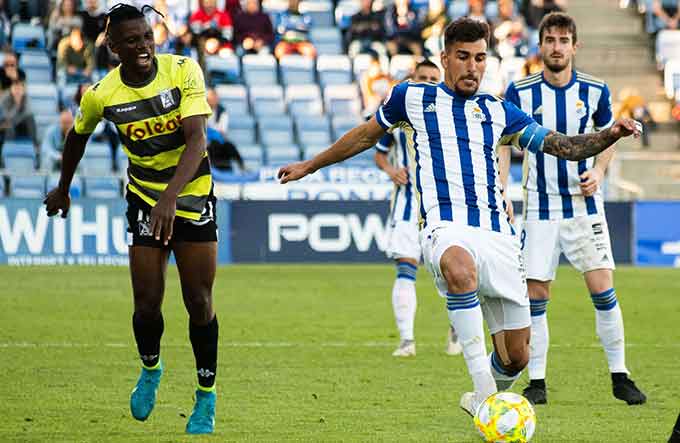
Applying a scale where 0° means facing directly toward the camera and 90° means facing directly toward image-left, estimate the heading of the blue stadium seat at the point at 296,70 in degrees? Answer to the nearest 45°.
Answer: approximately 0°

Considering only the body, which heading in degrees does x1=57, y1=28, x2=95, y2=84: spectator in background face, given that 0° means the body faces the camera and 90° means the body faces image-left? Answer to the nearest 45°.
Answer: approximately 0°

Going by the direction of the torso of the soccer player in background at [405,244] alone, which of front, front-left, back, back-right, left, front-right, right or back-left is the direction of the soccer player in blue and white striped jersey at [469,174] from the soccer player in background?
front

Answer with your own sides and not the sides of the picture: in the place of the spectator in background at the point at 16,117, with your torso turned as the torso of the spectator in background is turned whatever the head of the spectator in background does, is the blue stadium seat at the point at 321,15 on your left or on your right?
on your left

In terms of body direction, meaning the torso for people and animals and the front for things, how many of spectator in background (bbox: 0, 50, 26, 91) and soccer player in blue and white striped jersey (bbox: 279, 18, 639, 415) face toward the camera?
2

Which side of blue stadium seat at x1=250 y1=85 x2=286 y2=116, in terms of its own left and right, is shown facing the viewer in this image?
front

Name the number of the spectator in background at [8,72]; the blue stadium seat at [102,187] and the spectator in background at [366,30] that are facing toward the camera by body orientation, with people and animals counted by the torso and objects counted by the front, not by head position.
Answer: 3

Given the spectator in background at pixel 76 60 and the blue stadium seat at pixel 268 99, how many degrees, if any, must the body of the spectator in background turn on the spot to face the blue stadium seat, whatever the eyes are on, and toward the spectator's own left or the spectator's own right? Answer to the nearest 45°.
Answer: approximately 90° to the spectator's own left

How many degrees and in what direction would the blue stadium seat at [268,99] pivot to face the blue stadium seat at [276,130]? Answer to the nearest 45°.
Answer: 0° — it already faces it

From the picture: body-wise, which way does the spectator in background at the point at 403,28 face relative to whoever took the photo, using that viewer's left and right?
facing the viewer

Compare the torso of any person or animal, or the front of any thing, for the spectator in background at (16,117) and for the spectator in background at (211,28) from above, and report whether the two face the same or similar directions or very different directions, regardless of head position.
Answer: same or similar directions

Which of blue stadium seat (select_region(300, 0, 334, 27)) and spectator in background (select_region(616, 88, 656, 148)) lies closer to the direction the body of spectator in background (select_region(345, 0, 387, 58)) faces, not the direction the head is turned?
the spectator in background

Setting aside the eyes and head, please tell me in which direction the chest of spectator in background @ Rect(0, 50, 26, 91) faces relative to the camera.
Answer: toward the camera

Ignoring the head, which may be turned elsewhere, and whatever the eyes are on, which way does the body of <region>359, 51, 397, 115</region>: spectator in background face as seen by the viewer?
toward the camera
